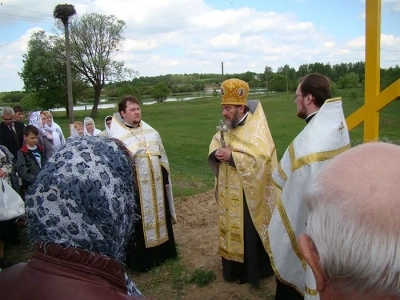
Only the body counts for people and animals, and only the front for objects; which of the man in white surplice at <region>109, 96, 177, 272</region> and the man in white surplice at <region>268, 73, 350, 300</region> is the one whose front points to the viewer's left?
the man in white surplice at <region>268, 73, 350, 300</region>

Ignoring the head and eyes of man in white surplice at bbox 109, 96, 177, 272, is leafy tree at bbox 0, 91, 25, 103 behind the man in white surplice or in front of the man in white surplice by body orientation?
behind

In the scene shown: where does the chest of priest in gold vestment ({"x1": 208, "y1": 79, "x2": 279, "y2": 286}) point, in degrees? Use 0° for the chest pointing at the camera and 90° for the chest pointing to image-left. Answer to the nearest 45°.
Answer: approximately 45°

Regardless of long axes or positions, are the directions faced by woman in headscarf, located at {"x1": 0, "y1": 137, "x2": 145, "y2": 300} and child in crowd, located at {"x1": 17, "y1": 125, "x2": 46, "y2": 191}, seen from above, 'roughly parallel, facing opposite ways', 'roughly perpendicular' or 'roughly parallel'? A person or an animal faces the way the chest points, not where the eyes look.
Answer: roughly perpendicular

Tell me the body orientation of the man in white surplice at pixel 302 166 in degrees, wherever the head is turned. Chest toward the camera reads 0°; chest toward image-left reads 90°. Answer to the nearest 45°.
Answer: approximately 90°

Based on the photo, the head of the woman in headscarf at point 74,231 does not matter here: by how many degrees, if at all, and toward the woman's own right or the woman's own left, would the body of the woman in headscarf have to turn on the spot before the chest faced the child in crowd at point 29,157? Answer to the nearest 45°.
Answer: approximately 45° to the woman's own left

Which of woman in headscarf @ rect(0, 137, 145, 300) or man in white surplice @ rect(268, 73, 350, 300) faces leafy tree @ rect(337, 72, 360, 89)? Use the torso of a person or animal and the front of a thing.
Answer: the woman in headscarf

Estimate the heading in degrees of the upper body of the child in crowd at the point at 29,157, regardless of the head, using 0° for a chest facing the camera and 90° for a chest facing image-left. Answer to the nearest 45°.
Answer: approximately 315°

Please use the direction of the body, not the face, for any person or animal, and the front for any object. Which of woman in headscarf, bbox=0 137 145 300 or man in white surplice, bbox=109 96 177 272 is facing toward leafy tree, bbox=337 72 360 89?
the woman in headscarf

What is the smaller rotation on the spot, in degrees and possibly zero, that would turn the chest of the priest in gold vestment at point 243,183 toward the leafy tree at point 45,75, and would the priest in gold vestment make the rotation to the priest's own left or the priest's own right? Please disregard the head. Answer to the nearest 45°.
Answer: approximately 90° to the priest's own right
